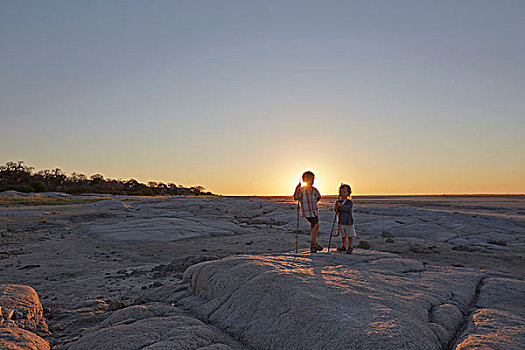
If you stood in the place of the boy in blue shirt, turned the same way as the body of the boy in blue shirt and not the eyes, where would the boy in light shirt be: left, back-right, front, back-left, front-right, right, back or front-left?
front-right

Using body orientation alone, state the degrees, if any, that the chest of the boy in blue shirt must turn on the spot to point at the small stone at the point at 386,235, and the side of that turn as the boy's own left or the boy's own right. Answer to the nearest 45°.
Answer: approximately 135° to the boy's own right

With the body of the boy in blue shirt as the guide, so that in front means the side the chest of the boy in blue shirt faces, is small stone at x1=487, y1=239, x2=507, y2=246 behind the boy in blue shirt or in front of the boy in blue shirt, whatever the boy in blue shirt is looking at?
behind

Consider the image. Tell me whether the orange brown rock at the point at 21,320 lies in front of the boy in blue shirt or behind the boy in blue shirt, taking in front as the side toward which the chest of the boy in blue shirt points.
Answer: in front

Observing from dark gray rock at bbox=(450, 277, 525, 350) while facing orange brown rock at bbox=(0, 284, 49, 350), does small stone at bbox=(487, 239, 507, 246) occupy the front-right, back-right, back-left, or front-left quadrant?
back-right

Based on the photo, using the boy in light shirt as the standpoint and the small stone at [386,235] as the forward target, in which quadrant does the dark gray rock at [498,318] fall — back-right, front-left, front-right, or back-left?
back-right

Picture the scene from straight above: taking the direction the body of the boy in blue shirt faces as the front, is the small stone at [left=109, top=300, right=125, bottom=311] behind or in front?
in front

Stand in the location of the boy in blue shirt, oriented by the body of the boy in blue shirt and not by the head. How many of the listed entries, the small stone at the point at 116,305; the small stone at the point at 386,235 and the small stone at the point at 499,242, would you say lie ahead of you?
1

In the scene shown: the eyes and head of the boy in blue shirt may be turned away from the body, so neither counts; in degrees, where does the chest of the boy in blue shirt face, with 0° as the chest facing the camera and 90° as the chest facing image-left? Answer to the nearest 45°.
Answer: approximately 45°
